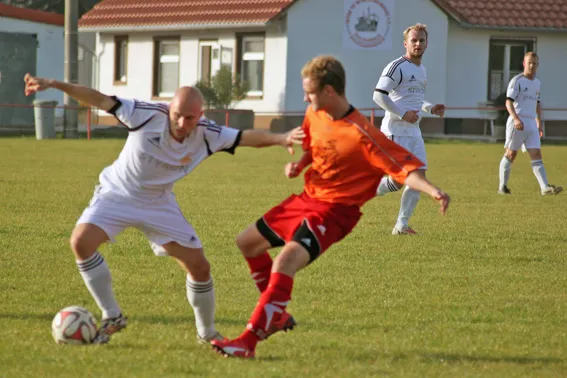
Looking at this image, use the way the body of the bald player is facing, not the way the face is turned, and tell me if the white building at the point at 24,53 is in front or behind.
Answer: behind

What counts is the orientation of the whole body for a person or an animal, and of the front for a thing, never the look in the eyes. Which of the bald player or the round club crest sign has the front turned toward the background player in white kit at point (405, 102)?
the round club crest sign

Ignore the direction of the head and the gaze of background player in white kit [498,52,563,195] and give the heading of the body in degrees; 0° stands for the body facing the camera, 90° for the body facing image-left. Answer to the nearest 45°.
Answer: approximately 315°

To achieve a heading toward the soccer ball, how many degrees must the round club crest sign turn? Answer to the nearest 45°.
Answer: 0° — it already faces it

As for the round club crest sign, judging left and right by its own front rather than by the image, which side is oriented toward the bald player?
front

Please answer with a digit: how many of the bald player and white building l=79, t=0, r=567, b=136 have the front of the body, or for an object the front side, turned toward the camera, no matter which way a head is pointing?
2

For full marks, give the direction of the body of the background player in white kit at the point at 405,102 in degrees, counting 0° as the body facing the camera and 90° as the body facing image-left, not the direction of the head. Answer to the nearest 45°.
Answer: approximately 315°

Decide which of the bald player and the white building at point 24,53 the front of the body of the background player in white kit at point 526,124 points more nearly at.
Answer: the bald player

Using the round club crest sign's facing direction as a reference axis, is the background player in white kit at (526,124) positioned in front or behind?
in front

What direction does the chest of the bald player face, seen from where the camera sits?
toward the camera

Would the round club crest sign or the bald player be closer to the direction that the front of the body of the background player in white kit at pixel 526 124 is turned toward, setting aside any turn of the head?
the bald player

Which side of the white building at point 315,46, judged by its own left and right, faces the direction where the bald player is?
front

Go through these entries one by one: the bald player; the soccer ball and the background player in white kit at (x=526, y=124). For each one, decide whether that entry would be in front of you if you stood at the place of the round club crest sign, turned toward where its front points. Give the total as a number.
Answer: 3

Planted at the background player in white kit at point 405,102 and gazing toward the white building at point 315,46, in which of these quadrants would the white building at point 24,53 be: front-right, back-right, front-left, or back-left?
front-left

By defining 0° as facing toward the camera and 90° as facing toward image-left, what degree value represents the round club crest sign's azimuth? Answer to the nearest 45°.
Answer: approximately 0°

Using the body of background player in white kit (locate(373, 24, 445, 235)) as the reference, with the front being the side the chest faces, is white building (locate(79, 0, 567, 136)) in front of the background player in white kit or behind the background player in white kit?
behind

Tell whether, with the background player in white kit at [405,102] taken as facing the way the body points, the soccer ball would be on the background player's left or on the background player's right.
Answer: on the background player's right

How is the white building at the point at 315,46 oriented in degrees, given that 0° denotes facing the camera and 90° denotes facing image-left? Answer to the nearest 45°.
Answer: approximately 0°
